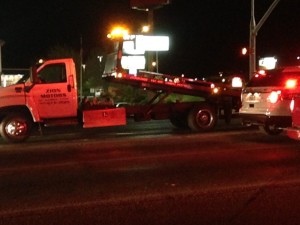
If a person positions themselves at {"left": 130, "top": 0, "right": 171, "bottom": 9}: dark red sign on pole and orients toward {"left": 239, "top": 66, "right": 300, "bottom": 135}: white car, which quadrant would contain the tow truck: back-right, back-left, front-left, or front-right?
front-right

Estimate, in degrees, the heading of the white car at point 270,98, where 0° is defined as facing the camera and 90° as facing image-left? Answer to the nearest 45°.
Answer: approximately 225°

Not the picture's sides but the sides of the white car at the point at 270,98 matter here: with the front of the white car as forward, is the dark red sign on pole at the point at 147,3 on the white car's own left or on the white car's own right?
on the white car's own left

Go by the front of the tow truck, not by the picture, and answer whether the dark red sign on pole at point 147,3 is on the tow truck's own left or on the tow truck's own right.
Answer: on the tow truck's own right

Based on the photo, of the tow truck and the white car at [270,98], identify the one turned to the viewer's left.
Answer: the tow truck

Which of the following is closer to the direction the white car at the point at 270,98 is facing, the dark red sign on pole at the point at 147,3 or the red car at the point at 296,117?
the dark red sign on pole

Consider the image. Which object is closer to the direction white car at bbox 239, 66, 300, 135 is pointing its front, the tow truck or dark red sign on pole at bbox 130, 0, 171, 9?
the dark red sign on pole

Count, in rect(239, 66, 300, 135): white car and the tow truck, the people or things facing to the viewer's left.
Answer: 1

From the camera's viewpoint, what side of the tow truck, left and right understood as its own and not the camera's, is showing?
left
